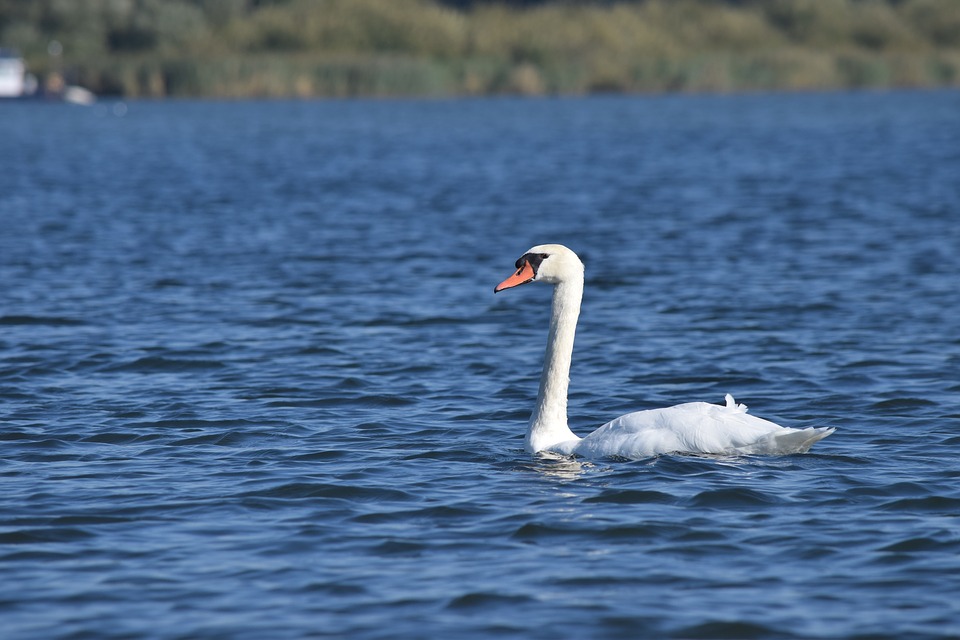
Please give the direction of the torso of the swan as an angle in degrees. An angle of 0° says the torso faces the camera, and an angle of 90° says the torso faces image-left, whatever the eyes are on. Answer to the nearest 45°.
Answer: approximately 90°
